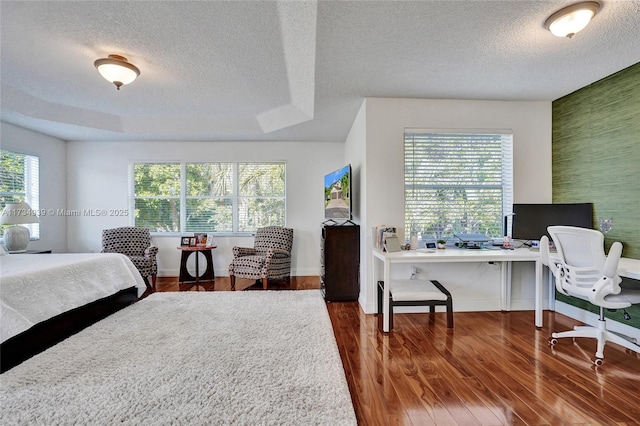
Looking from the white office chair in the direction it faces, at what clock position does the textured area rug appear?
The textured area rug is roughly at 6 o'clock from the white office chair.

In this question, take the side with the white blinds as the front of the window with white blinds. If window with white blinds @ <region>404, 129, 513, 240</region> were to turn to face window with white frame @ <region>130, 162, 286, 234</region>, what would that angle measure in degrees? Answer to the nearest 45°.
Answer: approximately 90° to its right

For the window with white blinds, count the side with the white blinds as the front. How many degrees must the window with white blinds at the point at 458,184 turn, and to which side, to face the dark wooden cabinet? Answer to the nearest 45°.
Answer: approximately 90° to its right

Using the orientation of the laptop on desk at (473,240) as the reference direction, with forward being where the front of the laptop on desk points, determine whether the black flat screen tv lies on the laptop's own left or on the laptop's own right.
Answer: on the laptop's own right

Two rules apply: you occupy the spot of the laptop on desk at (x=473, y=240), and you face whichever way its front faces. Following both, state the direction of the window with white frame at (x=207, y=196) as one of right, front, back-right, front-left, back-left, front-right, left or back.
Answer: right

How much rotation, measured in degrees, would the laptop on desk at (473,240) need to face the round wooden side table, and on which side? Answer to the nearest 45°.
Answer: approximately 90° to its right

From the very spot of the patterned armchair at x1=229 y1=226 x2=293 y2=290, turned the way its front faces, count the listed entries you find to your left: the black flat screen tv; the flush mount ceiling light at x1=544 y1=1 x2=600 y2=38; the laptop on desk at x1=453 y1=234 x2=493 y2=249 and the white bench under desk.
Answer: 4

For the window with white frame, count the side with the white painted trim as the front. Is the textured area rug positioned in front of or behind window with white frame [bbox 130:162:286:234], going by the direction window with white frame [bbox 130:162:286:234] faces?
in front

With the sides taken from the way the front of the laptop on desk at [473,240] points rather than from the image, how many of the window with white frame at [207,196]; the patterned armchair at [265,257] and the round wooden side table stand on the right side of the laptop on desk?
3
